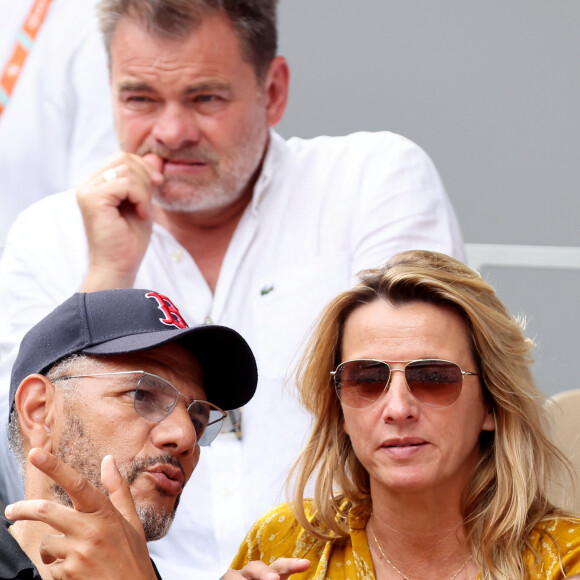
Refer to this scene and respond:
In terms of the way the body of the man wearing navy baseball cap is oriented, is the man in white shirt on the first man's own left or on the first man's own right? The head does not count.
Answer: on the first man's own left

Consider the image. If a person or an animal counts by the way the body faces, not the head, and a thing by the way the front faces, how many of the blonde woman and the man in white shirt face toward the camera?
2

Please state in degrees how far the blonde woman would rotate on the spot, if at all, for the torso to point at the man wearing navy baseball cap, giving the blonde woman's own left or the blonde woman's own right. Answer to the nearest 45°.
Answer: approximately 90° to the blonde woman's own right

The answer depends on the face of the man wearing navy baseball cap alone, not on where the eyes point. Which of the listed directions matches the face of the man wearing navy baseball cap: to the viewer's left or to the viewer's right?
to the viewer's right

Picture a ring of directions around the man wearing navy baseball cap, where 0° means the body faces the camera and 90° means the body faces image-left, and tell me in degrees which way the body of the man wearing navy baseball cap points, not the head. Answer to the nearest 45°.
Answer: approximately 315°

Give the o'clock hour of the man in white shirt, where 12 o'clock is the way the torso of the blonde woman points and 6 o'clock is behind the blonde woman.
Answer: The man in white shirt is roughly at 5 o'clock from the blonde woman.

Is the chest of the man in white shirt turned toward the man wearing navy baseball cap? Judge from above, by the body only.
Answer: yes

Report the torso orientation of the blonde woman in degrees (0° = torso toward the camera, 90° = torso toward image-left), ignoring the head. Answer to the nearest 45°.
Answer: approximately 0°

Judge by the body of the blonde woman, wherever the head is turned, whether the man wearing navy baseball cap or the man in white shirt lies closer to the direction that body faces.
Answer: the man wearing navy baseball cap
